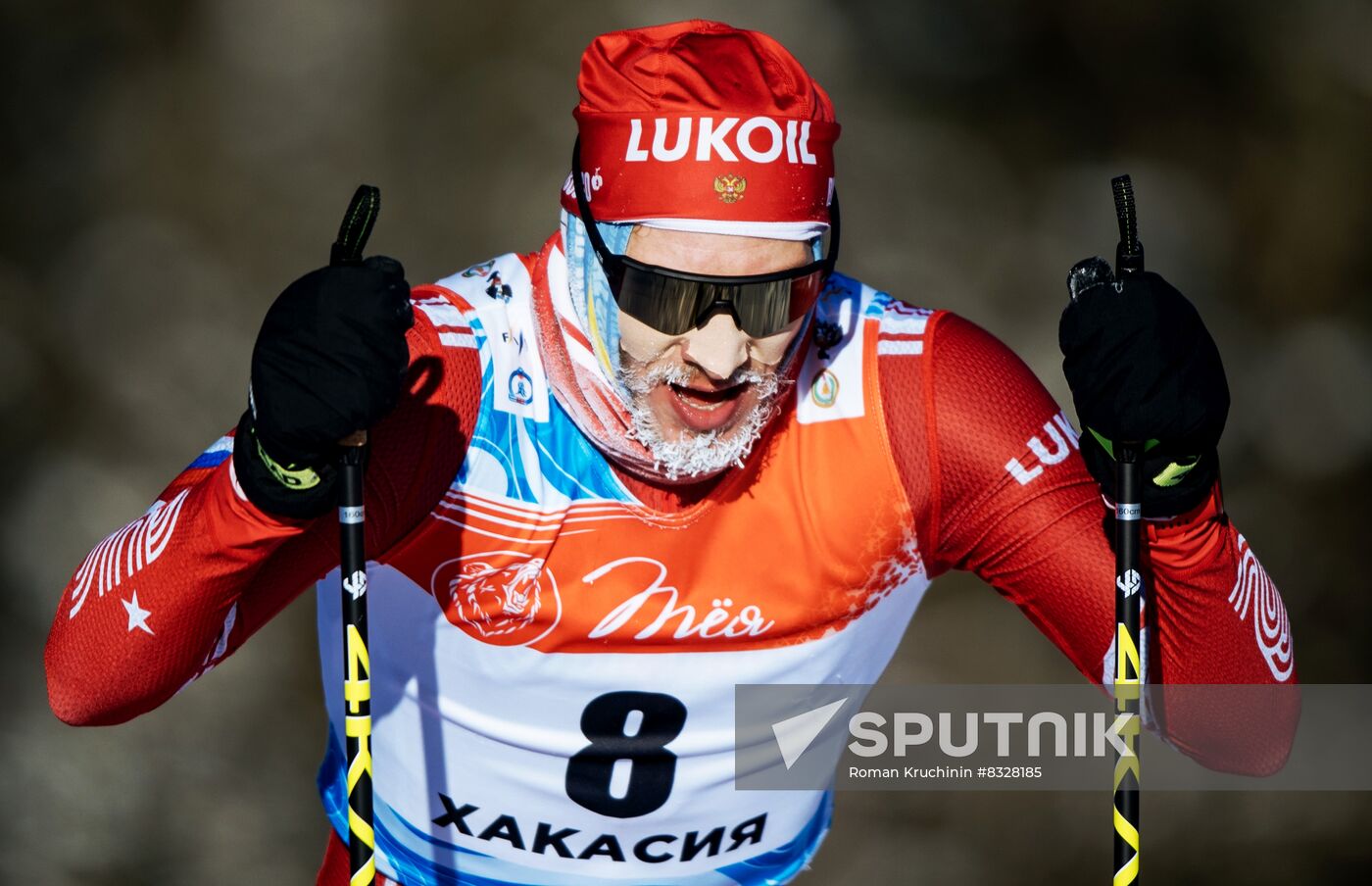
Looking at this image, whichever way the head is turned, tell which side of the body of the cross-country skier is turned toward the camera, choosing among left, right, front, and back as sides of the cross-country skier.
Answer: front
